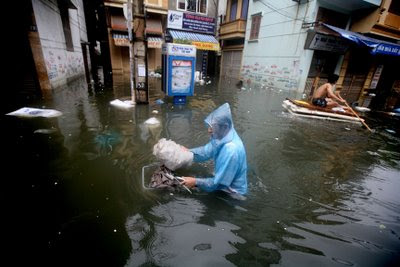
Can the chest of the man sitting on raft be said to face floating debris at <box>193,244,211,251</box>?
no

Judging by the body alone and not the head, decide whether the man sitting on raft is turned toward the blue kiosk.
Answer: no

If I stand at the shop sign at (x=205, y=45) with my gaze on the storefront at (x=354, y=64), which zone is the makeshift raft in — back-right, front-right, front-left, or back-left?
front-right

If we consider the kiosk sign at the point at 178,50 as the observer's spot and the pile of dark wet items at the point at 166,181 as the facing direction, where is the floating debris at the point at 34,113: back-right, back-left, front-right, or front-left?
front-right
